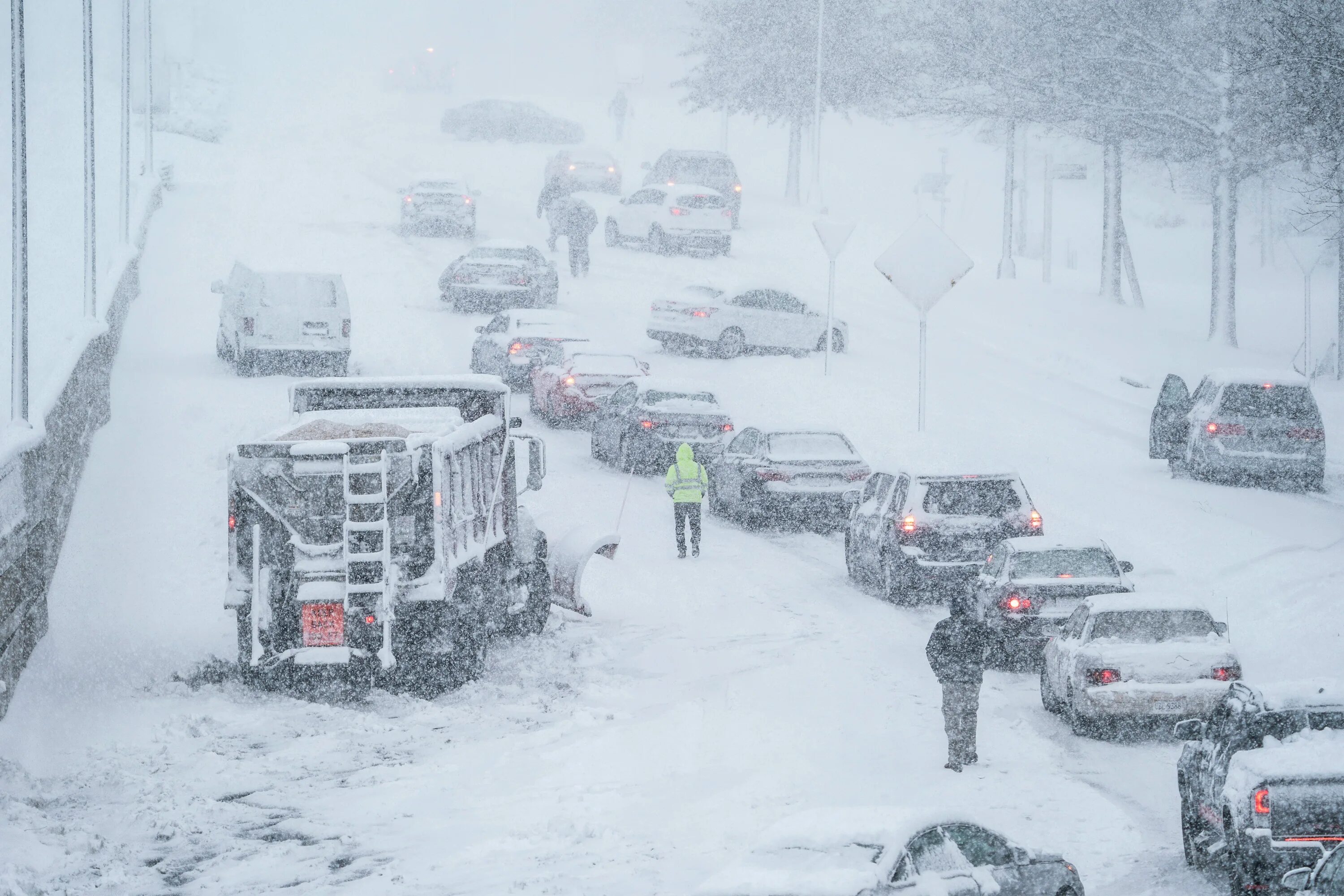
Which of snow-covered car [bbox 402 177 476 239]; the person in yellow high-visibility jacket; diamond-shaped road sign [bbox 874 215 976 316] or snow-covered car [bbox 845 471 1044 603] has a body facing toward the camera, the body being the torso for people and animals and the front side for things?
the diamond-shaped road sign

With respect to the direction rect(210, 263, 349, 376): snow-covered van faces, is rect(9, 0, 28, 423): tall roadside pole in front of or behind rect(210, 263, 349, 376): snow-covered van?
behind

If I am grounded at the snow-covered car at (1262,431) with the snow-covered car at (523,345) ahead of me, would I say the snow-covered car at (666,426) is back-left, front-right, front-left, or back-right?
front-left

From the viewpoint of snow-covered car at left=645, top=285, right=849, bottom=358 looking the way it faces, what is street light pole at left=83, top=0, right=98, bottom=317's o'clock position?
The street light pole is roughly at 6 o'clock from the snow-covered car.

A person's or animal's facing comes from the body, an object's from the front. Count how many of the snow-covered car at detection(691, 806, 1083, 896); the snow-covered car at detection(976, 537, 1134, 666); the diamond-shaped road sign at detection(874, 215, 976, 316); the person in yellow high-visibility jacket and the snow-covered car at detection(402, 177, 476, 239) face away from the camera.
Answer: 3

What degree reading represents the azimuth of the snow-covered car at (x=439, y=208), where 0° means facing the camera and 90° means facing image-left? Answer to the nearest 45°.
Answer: approximately 180°

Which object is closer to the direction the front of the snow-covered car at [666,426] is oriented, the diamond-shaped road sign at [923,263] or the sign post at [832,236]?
the sign post

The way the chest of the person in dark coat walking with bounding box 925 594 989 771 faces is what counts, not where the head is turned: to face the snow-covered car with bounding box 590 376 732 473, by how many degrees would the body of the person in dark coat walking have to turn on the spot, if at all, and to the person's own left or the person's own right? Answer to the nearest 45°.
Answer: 0° — they already face it

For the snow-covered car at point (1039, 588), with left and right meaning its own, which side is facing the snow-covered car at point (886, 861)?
back

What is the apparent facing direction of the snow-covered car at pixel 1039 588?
away from the camera

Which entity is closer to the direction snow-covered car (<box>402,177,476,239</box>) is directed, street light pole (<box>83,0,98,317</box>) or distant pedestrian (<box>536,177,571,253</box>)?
the distant pedestrian

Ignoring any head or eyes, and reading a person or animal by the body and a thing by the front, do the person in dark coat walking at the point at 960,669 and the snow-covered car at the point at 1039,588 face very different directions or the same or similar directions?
same or similar directions

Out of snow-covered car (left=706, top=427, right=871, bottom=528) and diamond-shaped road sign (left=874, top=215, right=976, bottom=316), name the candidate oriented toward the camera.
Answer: the diamond-shaped road sign

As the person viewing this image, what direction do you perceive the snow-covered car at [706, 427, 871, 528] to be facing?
facing away from the viewer and to the left of the viewer

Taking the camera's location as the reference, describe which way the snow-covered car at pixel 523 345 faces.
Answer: facing away from the viewer and to the left of the viewer
